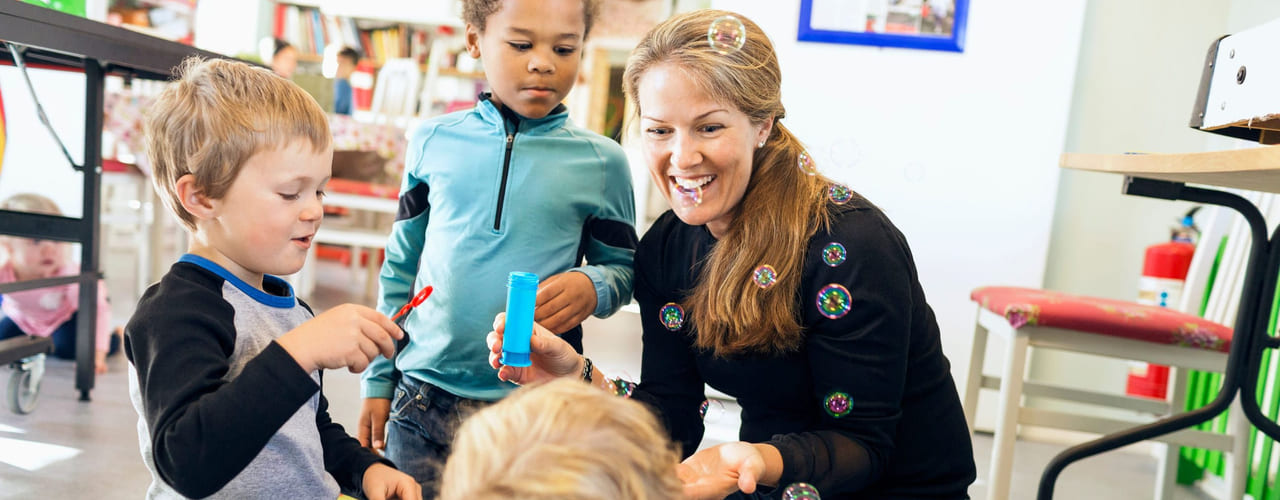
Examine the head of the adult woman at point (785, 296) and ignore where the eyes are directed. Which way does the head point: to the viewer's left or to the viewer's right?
to the viewer's left

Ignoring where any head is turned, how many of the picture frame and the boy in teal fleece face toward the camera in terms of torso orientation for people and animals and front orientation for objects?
2

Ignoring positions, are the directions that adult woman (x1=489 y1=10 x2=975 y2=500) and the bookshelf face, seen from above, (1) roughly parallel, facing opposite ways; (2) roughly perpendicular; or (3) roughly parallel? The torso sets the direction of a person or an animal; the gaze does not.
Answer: roughly perpendicular

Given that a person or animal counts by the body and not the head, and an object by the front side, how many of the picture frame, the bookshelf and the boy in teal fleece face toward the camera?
3

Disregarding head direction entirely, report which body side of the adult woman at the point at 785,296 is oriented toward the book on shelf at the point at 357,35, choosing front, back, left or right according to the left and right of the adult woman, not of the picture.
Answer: right

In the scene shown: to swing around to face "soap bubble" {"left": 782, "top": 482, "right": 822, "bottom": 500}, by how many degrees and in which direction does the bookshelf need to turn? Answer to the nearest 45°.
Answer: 0° — it already faces it

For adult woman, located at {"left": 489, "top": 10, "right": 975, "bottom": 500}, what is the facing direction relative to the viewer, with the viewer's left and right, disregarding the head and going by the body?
facing the viewer and to the left of the viewer

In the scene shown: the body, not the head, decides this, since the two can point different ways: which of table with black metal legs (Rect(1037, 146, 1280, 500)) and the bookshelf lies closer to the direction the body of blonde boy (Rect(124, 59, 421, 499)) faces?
the table with black metal legs

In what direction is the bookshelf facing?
toward the camera

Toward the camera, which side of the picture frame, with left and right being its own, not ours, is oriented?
front

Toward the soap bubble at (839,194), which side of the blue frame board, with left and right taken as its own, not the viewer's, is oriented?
front

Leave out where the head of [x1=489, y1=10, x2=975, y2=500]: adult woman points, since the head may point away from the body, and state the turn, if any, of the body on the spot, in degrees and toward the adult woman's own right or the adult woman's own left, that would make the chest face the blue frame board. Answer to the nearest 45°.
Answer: approximately 135° to the adult woman's own right

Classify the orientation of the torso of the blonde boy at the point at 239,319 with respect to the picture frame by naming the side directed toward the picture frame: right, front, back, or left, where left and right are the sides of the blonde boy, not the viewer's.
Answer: left

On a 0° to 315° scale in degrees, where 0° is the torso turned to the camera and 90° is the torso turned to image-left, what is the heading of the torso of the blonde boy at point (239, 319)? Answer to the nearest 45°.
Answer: approximately 315°
